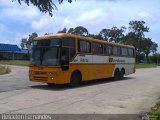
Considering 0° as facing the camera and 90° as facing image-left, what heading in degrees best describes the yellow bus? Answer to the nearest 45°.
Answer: approximately 45°
